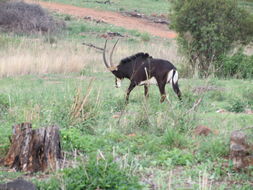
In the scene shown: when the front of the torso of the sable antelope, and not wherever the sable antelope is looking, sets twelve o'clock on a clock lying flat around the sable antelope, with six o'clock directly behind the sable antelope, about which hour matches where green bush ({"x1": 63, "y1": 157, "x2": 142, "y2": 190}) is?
The green bush is roughly at 9 o'clock from the sable antelope.

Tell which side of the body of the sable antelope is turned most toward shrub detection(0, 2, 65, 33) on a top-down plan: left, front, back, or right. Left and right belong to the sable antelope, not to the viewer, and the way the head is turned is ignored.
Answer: right

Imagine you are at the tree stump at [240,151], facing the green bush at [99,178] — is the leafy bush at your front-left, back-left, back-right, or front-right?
back-right

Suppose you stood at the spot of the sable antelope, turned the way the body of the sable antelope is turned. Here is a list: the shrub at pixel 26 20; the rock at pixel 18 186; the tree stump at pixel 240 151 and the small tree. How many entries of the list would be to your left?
2

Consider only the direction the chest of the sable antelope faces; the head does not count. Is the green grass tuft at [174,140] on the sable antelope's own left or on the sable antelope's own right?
on the sable antelope's own left

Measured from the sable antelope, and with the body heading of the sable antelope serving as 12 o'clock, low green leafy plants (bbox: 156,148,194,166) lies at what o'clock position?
The low green leafy plants is roughly at 9 o'clock from the sable antelope.

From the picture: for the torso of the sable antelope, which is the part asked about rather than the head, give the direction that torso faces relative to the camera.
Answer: to the viewer's left

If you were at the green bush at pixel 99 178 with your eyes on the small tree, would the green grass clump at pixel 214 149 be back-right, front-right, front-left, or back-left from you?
front-right

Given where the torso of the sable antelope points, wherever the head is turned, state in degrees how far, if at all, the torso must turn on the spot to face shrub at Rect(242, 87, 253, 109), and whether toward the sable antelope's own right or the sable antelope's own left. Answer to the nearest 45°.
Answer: approximately 180°

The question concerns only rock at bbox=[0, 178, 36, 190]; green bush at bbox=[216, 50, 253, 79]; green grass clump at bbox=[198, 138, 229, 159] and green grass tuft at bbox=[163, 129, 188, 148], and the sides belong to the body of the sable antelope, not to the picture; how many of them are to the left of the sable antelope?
3

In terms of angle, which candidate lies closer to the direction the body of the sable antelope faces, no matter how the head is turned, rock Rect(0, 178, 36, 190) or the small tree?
the rock

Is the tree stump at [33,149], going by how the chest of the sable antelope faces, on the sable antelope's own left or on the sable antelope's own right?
on the sable antelope's own left

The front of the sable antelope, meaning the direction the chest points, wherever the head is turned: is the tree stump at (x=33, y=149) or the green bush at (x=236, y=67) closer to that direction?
the tree stump

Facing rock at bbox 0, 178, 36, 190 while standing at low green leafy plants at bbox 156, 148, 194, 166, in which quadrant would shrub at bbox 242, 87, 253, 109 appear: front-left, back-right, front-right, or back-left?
back-right

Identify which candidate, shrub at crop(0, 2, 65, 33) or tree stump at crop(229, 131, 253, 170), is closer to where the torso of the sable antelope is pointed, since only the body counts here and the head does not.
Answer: the shrub
